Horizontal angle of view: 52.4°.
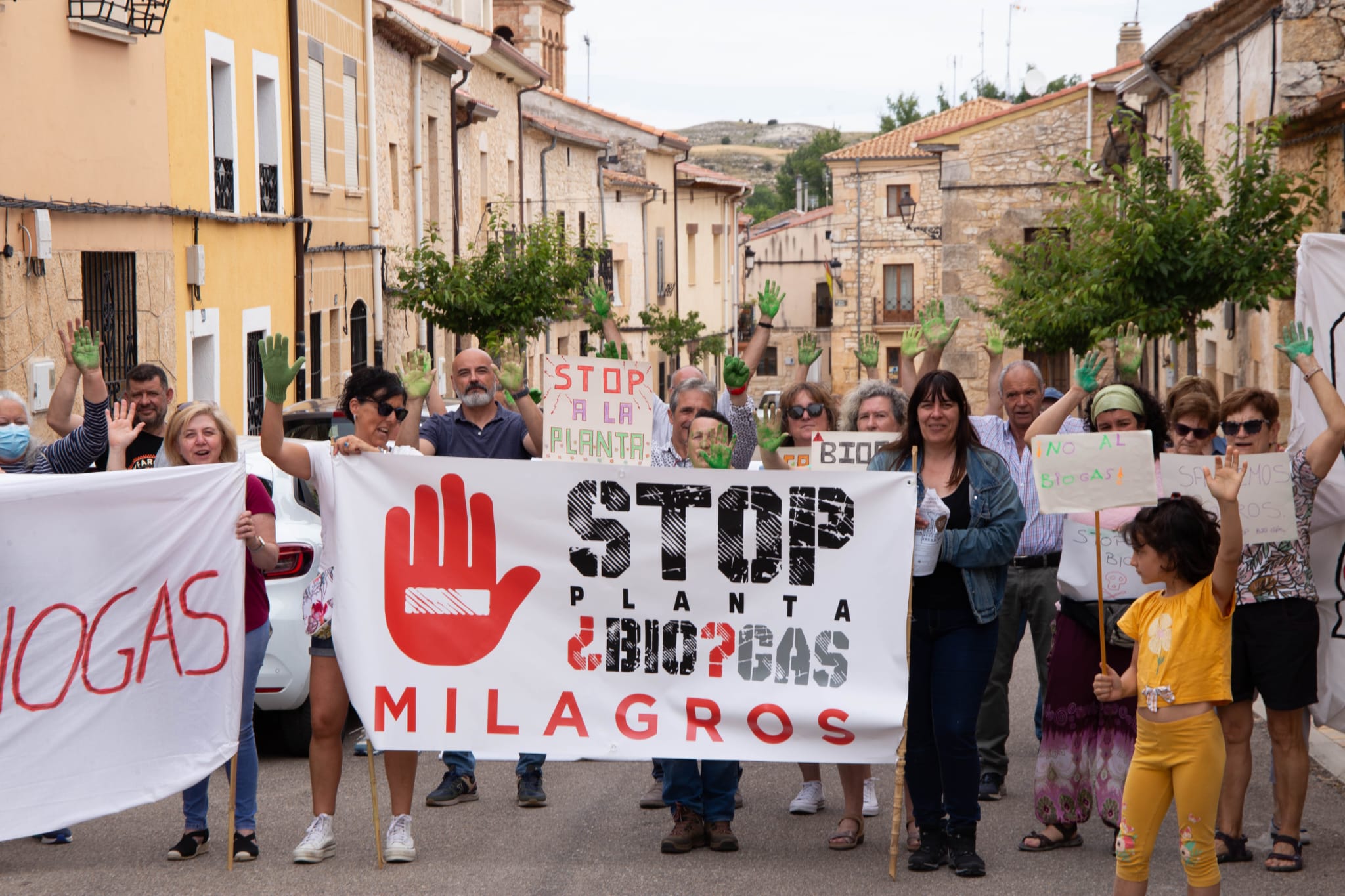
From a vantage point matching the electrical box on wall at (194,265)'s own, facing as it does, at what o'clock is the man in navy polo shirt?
The man in navy polo shirt is roughly at 1 o'clock from the electrical box on wall.

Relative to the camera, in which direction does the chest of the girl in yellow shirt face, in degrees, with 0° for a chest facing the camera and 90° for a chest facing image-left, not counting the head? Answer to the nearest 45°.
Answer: approximately 45°

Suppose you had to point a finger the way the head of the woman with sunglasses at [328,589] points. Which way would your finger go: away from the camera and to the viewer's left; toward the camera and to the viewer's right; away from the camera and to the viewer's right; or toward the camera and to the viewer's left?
toward the camera and to the viewer's right

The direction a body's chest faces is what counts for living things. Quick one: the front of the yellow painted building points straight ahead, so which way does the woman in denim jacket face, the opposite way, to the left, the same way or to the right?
to the right

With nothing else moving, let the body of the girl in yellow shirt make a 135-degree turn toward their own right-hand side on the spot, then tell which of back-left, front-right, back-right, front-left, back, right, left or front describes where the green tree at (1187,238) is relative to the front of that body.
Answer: front

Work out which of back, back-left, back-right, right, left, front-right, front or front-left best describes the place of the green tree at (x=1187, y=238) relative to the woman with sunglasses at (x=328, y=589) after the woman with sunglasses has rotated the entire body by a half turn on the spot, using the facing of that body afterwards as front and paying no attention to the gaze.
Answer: front-right

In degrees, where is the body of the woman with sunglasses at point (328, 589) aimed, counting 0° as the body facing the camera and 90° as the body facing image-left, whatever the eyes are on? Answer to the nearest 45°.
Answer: approximately 0°

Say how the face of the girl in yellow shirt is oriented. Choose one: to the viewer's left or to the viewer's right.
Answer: to the viewer's left

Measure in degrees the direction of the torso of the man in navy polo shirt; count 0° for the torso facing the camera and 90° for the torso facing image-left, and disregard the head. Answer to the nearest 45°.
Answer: approximately 0°
